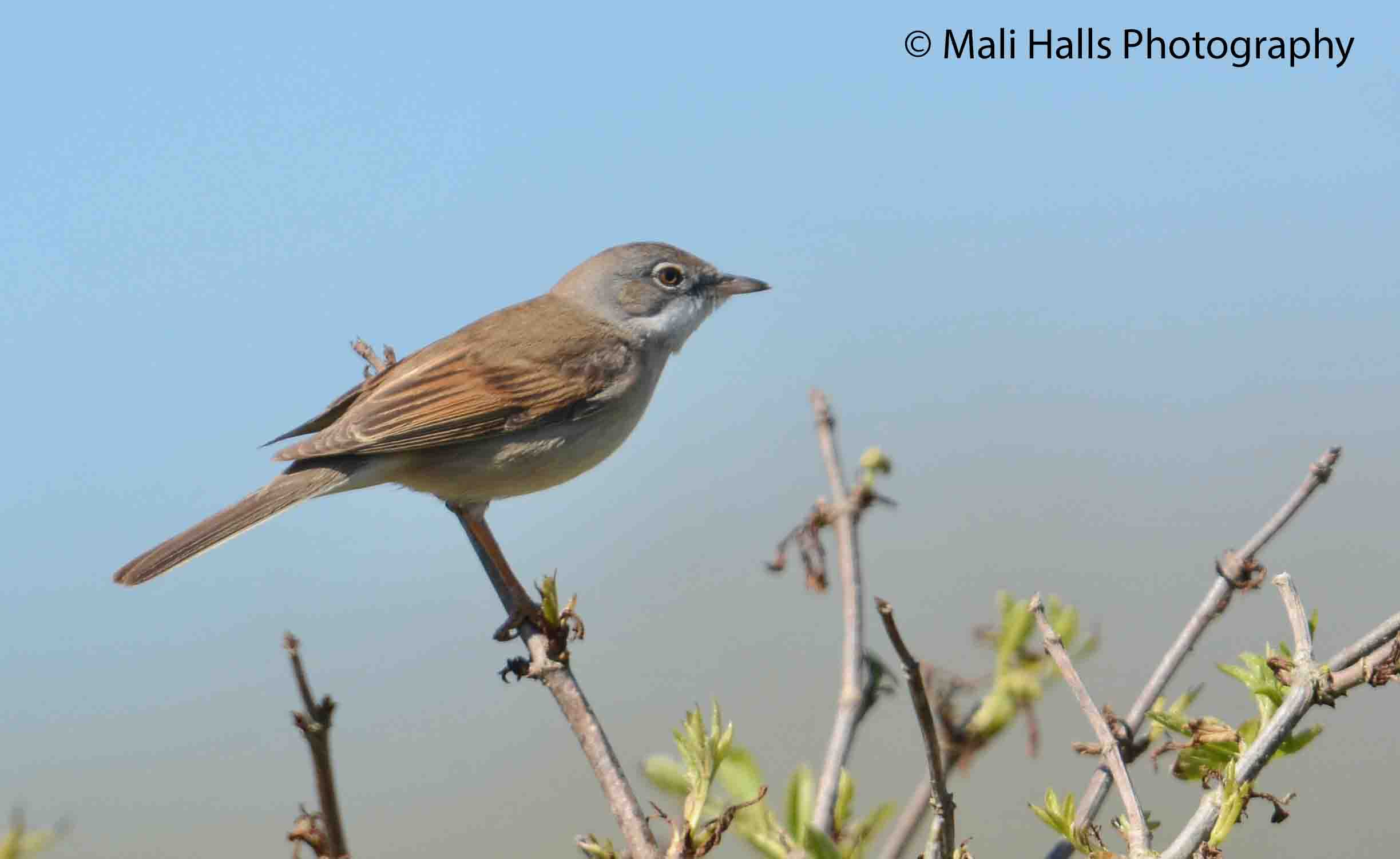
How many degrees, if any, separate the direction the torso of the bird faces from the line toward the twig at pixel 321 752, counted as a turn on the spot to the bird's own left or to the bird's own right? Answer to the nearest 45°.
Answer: approximately 180°

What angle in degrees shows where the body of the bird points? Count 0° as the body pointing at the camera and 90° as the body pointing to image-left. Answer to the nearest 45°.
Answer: approximately 270°

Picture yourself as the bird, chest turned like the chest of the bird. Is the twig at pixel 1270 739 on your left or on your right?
on your right
